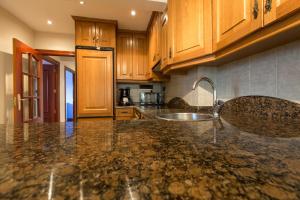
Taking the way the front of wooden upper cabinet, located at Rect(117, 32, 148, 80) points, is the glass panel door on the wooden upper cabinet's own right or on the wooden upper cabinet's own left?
on the wooden upper cabinet's own right

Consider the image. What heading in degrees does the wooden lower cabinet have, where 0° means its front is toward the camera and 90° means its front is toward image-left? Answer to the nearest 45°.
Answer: approximately 0°

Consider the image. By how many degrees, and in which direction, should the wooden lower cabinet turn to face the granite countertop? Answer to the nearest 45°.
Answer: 0° — it already faces it

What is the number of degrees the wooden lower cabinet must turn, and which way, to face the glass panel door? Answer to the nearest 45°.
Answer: approximately 90° to its right

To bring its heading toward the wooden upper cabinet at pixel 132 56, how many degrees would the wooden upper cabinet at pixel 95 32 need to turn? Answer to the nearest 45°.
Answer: approximately 90° to its left
